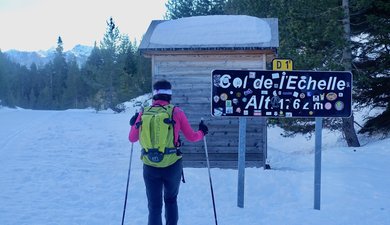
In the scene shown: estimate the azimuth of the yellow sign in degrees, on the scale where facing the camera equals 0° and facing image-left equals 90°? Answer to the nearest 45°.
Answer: approximately 0°

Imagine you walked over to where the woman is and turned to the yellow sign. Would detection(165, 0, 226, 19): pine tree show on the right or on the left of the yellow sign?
left

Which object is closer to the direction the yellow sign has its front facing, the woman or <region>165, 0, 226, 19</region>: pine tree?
the woman

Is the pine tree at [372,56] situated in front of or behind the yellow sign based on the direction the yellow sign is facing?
behind

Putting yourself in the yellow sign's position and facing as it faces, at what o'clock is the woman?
The woman is roughly at 1 o'clock from the yellow sign.

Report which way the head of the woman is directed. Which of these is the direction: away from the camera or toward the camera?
away from the camera

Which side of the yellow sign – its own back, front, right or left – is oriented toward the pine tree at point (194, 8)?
back
